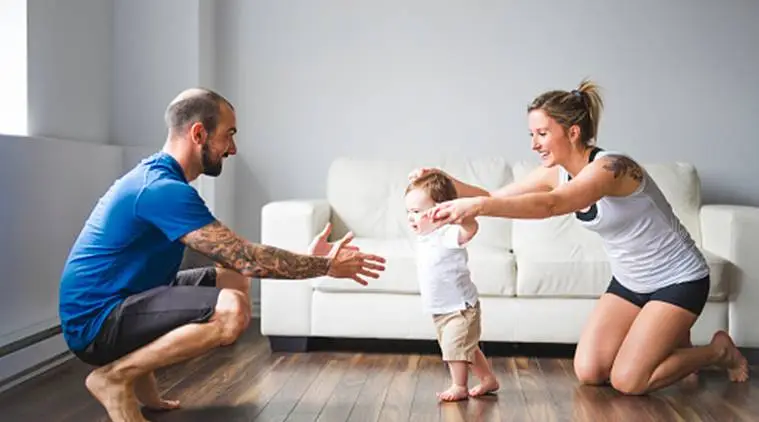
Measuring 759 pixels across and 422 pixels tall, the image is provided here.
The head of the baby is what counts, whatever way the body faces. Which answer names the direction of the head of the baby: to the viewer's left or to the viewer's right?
to the viewer's left

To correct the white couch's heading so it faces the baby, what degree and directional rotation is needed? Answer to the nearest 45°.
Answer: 0° — it already faces them

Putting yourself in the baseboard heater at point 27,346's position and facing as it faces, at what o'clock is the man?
The man is roughly at 1 o'clock from the baseboard heater.

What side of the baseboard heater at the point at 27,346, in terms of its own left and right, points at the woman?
front

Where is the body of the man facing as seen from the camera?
to the viewer's right

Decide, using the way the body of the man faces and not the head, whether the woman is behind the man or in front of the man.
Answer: in front

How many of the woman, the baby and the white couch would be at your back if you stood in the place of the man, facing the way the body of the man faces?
0

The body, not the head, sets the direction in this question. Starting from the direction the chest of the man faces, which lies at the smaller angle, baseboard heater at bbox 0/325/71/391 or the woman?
the woman

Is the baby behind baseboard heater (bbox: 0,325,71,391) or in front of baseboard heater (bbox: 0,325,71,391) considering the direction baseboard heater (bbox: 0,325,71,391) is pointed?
in front

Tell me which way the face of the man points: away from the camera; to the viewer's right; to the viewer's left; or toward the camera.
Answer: to the viewer's right

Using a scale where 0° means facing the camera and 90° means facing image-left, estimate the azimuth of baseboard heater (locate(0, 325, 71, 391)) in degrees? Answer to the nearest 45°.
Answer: approximately 315°

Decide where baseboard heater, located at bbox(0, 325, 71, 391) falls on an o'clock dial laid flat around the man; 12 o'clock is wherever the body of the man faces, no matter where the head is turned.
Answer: The baseboard heater is roughly at 8 o'clock from the man.

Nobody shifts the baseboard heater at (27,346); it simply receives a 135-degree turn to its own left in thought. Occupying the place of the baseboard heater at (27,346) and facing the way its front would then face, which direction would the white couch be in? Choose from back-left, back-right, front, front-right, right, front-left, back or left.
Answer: right

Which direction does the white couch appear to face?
toward the camera

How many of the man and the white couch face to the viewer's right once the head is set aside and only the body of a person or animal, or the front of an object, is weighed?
1

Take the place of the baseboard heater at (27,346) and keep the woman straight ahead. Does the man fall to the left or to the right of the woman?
right

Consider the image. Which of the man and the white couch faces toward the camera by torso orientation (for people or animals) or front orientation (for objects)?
the white couch

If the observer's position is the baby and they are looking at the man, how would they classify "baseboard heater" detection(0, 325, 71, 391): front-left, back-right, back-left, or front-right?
front-right

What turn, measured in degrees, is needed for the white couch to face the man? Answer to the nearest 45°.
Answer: approximately 45° to its right
